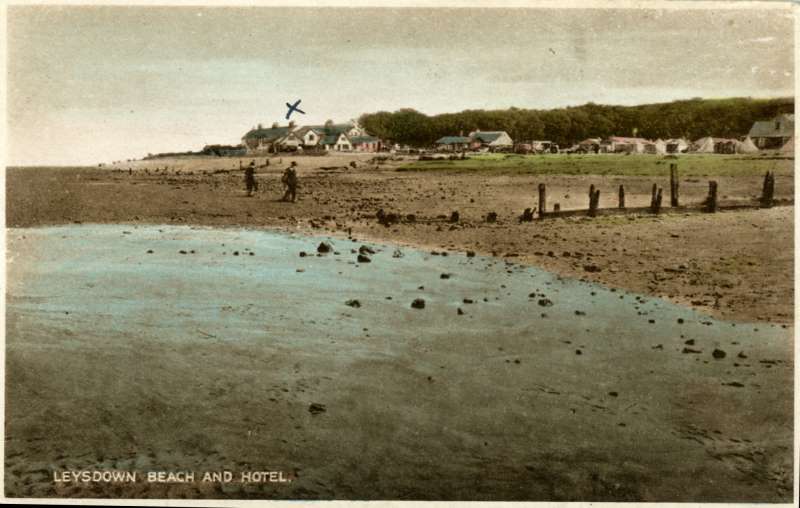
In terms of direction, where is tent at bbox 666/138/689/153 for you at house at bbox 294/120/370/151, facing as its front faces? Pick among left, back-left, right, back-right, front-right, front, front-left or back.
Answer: left

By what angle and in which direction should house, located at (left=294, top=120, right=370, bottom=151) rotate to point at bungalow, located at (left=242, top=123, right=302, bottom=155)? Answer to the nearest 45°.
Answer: approximately 90° to its right

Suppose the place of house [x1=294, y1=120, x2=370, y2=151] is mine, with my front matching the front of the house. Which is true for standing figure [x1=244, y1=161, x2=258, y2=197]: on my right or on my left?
on my right

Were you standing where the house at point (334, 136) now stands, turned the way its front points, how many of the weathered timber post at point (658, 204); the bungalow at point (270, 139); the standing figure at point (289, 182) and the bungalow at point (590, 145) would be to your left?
2

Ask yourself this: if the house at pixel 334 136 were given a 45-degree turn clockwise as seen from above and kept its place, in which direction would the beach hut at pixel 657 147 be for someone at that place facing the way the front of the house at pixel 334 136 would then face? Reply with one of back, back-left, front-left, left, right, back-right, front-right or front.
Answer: back-left

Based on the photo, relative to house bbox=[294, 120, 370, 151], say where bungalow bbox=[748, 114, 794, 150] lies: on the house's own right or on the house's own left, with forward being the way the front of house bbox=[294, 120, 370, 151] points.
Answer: on the house's own left

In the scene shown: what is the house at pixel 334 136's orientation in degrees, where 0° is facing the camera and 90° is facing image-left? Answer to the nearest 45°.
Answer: approximately 0°

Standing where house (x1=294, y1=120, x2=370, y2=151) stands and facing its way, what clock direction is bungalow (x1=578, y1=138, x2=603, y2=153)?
bungalow (x1=578, y1=138, x2=603, y2=153) is roughly at 9 o'clock from house (x1=294, y1=120, x2=370, y2=151).

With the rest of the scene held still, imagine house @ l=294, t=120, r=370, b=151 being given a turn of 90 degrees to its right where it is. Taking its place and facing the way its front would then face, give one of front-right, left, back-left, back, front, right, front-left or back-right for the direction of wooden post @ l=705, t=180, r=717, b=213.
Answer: left

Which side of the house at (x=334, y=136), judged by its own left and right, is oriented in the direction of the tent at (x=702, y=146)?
left

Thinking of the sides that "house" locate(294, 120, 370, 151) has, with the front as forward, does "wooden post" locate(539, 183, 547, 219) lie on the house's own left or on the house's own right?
on the house's own left
